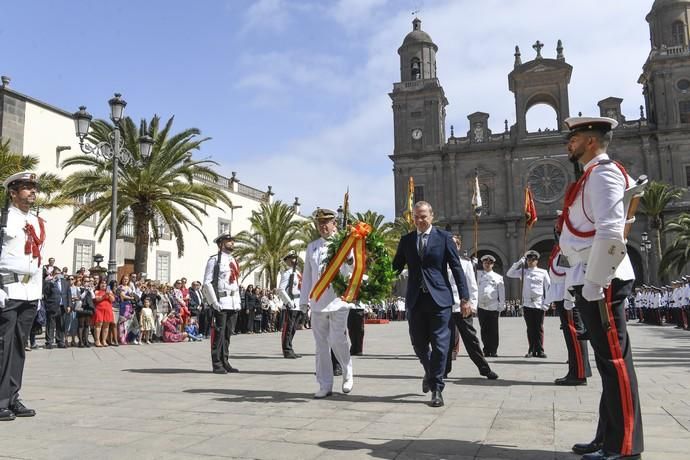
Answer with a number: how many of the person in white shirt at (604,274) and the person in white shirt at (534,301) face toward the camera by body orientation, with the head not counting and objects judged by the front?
1

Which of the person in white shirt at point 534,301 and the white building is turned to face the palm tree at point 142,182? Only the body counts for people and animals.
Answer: the white building

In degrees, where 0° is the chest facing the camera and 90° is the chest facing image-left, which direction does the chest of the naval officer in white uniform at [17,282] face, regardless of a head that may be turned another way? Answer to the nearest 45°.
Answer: approximately 315°

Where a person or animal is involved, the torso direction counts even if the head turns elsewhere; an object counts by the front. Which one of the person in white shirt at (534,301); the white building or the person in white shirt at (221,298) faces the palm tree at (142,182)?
the white building

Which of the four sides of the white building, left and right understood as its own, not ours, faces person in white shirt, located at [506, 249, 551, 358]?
front

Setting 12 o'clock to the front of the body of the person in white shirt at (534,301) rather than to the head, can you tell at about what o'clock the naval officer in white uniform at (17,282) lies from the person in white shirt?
The naval officer in white uniform is roughly at 1 o'clock from the person in white shirt.

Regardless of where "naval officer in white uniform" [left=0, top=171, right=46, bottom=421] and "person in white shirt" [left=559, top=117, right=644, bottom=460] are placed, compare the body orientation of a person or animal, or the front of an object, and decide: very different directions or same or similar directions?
very different directions

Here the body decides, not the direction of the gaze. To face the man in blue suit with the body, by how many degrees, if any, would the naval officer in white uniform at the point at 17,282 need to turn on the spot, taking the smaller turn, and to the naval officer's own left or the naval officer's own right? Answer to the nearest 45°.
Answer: approximately 45° to the naval officer's own left

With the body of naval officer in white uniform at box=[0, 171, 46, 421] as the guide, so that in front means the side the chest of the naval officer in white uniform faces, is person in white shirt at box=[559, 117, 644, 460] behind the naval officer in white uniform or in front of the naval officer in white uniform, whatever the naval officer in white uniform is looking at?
in front
